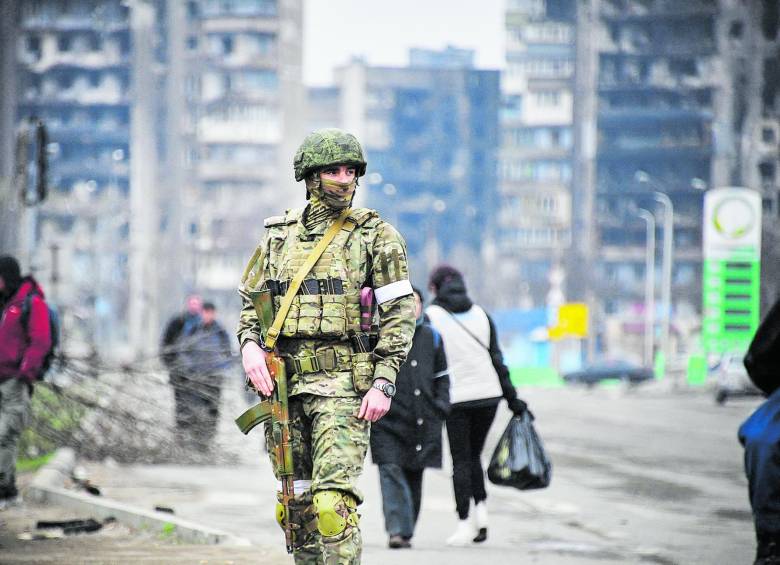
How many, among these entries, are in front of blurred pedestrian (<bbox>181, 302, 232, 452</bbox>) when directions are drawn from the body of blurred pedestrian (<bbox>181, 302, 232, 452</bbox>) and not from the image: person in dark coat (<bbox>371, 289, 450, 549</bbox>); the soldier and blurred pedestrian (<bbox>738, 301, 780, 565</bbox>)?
3

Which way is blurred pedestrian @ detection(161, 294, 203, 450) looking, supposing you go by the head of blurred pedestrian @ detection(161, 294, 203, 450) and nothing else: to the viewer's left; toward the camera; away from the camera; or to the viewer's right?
toward the camera

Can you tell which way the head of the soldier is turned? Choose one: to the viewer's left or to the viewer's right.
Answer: to the viewer's right

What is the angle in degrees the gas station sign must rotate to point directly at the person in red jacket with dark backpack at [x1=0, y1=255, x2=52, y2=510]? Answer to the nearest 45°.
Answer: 0° — it already faces them

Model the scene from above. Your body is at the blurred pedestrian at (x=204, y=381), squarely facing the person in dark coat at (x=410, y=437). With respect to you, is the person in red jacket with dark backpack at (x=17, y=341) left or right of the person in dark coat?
right

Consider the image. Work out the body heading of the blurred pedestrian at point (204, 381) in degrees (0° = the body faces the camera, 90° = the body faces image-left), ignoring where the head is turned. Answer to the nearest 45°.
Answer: approximately 0°

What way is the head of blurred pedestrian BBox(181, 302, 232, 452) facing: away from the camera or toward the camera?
toward the camera

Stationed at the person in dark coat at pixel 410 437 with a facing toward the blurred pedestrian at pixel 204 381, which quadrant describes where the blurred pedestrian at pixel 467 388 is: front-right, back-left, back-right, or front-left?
front-right

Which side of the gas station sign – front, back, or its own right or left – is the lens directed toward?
front

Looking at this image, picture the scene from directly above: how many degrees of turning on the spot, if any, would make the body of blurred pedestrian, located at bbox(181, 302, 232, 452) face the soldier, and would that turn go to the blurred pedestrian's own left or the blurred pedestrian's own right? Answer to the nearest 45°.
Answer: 0° — they already face them

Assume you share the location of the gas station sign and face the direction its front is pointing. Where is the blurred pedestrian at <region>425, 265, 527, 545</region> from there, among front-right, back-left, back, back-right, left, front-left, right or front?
front

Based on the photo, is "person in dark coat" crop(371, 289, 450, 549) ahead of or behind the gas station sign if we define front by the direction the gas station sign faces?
ahead
